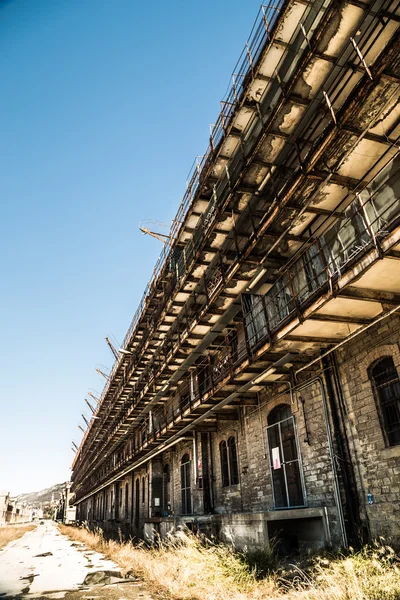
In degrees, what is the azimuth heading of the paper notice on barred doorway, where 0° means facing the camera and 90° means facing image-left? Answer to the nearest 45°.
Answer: approximately 45°

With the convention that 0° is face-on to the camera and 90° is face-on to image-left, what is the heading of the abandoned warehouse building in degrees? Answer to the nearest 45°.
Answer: approximately 45°
